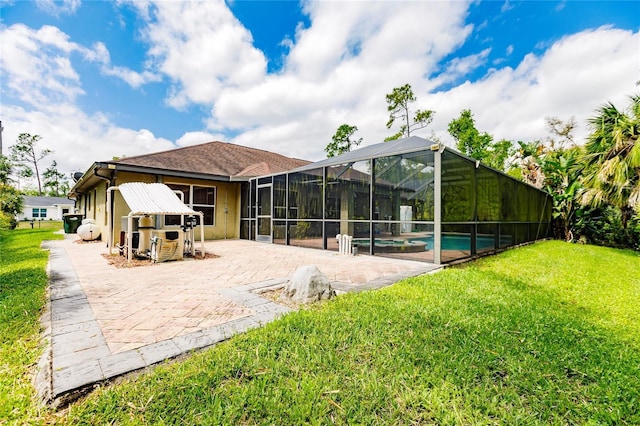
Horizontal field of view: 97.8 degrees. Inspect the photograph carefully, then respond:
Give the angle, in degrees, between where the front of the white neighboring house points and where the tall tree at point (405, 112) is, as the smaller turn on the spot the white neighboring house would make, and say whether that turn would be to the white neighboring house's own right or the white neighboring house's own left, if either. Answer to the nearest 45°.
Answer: approximately 45° to the white neighboring house's own left

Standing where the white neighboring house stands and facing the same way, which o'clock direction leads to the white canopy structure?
The white canopy structure is roughly at 12 o'clock from the white neighboring house.

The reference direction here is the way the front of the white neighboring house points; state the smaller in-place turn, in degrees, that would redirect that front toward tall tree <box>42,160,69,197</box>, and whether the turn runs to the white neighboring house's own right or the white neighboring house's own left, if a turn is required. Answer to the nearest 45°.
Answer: approximately 180°

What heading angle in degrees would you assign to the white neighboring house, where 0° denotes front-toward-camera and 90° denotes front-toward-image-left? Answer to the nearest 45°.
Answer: approximately 0°
